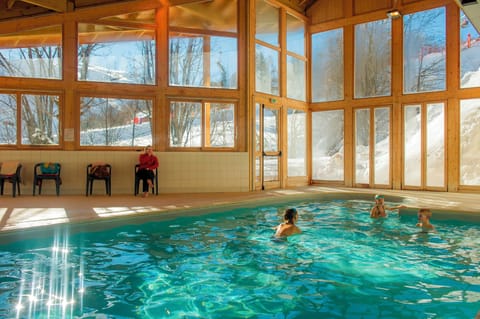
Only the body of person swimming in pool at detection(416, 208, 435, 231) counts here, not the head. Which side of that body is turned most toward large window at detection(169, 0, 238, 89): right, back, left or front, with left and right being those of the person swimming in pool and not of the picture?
right

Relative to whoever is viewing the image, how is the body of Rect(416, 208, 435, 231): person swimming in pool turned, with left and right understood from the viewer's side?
facing the viewer and to the left of the viewer

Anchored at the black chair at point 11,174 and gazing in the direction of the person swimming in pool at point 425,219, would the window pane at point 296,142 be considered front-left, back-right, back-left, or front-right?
front-left

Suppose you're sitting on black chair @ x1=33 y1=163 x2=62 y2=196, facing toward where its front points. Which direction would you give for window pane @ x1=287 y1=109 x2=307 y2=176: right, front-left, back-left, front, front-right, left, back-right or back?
left

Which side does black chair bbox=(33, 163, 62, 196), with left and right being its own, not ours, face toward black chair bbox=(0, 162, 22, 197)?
right

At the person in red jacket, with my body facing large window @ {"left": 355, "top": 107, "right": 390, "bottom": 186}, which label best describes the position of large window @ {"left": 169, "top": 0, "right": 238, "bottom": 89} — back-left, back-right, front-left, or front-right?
front-left

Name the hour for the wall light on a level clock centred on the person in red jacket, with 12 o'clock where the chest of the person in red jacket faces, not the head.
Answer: The wall light is roughly at 9 o'clock from the person in red jacket.

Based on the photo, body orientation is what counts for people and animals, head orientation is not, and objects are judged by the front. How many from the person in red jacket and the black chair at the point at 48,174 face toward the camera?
2

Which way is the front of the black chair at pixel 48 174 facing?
toward the camera

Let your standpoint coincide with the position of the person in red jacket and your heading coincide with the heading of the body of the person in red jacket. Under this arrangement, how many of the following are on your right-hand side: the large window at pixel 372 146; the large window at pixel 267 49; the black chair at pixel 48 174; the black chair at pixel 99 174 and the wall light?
2

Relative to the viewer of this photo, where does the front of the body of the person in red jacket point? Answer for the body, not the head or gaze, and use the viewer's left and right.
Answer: facing the viewer

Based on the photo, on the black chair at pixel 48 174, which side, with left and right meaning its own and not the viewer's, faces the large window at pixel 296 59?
left

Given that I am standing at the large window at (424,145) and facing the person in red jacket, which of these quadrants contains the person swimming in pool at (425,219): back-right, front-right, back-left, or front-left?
front-left

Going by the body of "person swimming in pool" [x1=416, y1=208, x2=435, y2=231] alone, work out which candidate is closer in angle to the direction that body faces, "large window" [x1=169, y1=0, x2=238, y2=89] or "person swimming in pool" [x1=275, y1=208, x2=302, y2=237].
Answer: the person swimming in pool
